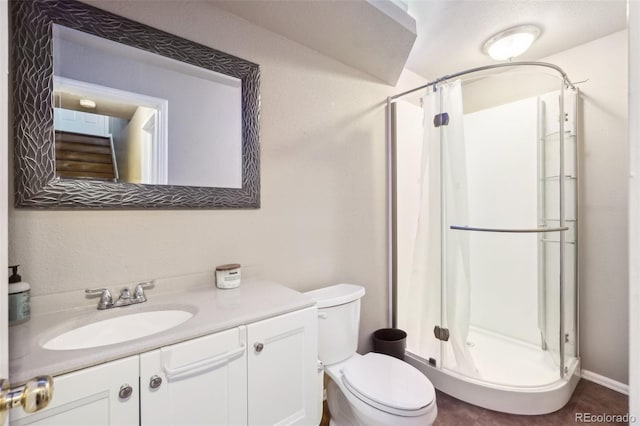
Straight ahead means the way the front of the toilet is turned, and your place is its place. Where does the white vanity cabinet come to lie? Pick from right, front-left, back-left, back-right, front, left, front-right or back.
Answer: right

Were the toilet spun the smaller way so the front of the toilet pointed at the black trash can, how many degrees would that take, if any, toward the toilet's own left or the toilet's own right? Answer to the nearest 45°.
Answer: approximately 135° to the toilet's own left

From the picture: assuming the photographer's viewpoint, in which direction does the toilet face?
facing the viewer and to the right of the viewer

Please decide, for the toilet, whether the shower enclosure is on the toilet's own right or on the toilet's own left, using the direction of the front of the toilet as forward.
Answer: on the toilet's own left

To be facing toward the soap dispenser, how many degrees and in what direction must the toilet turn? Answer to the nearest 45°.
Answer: approximately 90° to its right

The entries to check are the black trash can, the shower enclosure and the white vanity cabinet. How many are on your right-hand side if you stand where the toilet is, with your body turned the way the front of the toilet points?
1

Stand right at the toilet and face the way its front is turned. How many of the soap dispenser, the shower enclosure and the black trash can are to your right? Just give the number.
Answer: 1
